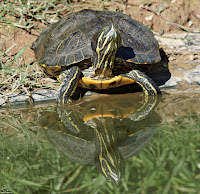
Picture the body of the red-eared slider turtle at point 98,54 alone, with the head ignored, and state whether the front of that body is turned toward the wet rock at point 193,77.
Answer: no

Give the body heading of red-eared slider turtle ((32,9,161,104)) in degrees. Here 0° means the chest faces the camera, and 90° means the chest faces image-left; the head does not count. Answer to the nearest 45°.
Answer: approximately 0°
